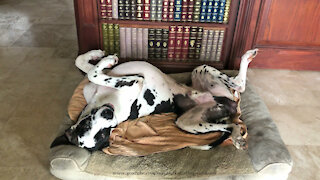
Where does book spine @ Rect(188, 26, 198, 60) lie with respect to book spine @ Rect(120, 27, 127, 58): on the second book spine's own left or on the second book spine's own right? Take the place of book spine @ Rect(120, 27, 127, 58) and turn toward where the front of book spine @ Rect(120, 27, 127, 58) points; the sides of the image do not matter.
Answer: on the second book spine's own left

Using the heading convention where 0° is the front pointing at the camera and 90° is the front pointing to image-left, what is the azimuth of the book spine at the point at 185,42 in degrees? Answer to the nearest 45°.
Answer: approximately 0°

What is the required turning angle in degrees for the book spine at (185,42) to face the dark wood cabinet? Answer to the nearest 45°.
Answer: approximately 90° to its left

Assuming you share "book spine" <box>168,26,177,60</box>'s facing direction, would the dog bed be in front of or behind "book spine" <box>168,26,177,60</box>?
in front

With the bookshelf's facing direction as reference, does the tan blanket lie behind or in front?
in front

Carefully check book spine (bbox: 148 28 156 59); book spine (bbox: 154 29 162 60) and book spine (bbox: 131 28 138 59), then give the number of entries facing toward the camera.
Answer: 3

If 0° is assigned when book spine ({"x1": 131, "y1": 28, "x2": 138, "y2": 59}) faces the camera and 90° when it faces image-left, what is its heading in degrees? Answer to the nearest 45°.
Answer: approximately 0°

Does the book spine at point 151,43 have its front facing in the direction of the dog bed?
yes
